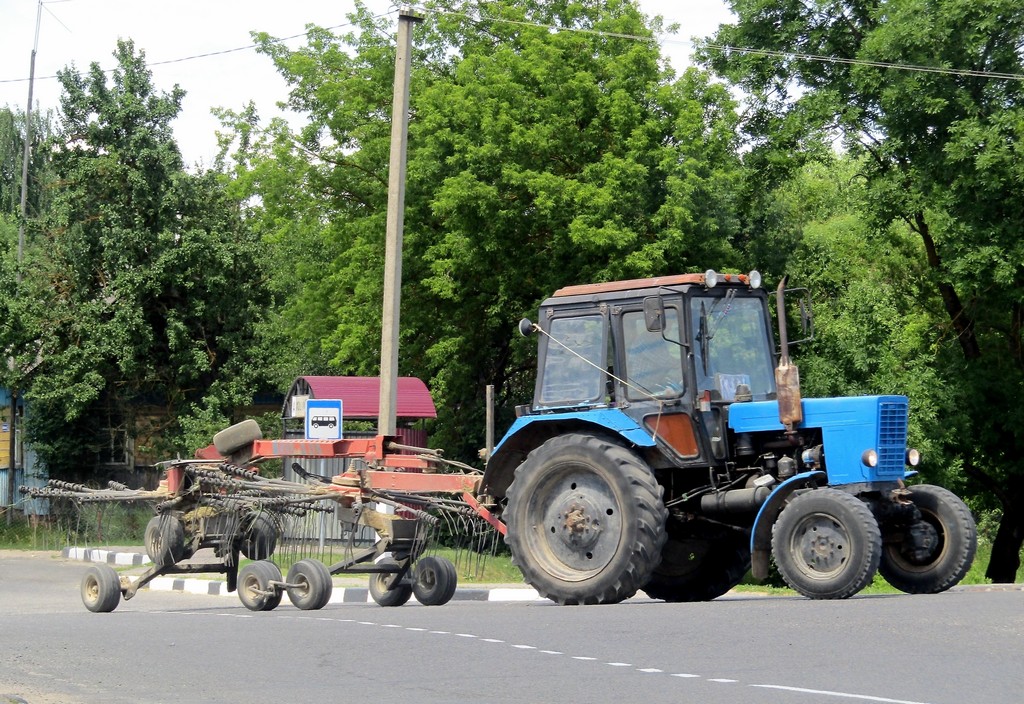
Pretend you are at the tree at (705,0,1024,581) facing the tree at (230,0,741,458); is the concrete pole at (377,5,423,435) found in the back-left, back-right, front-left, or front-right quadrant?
front-left

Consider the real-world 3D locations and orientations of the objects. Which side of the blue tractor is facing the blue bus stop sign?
back

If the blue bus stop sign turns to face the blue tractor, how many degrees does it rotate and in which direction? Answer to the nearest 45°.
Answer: approximately 45° to its left

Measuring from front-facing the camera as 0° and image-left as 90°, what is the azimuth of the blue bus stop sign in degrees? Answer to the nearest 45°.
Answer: approximately 0°

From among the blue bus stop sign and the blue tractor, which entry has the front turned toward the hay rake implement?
the blue bus stop sign

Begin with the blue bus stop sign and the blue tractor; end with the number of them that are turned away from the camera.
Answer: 0

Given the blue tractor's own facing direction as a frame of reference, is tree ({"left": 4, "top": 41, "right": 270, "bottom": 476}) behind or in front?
behind

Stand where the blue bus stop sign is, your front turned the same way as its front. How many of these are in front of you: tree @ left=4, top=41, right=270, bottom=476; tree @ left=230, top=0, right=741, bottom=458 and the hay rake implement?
1
